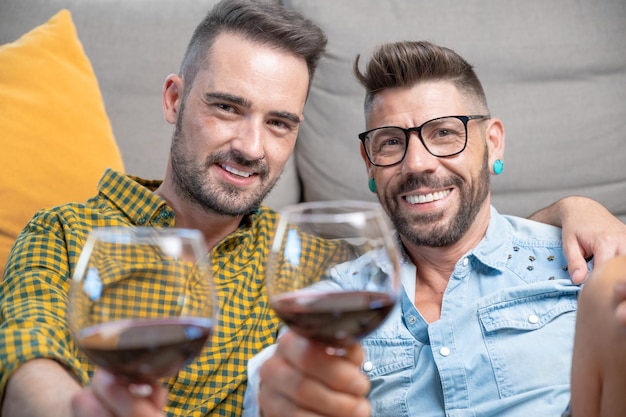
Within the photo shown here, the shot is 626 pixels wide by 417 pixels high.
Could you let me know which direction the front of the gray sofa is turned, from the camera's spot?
facing the viewer
